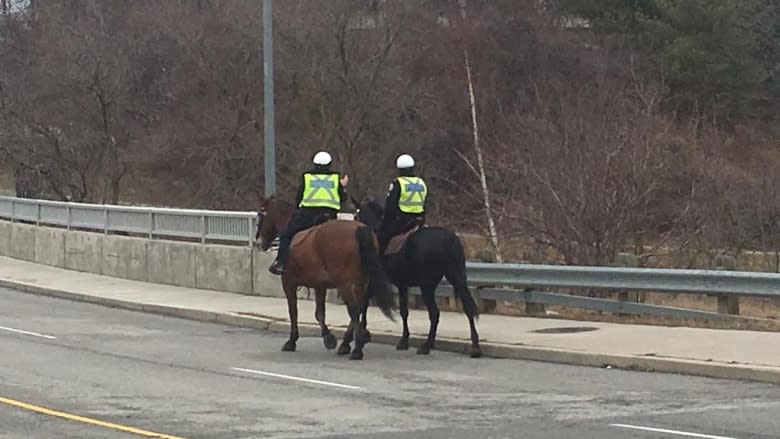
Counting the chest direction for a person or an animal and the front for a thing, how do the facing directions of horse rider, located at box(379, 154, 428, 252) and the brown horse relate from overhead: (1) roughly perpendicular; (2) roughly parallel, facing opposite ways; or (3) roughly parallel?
roughly parallel

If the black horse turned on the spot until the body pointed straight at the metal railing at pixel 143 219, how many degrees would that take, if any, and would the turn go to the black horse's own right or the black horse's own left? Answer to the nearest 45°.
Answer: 0° — it already faces it

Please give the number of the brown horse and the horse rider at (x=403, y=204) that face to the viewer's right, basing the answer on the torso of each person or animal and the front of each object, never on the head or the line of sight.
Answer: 0

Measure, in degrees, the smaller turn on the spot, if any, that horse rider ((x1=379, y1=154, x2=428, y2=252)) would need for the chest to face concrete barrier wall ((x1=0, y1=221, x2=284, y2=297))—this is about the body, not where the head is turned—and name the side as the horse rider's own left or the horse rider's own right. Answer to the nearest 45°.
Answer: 0° — they already face it

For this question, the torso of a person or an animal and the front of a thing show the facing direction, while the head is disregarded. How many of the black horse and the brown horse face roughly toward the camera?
0

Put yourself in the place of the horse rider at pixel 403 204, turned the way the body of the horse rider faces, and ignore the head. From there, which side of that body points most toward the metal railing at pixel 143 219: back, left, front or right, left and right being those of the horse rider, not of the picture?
front

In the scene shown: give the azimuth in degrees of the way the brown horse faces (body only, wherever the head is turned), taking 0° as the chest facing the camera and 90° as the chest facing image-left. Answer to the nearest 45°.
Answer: approximately 135°

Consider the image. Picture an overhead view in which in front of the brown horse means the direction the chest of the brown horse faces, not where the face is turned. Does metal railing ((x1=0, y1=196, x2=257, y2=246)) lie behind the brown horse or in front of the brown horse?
in front

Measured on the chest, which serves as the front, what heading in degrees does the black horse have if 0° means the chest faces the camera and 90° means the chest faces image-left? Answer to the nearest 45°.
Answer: approximately 135°

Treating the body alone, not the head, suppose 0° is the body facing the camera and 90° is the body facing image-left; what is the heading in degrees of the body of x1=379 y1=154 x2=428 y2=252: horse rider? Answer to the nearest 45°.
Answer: approximately 135°
